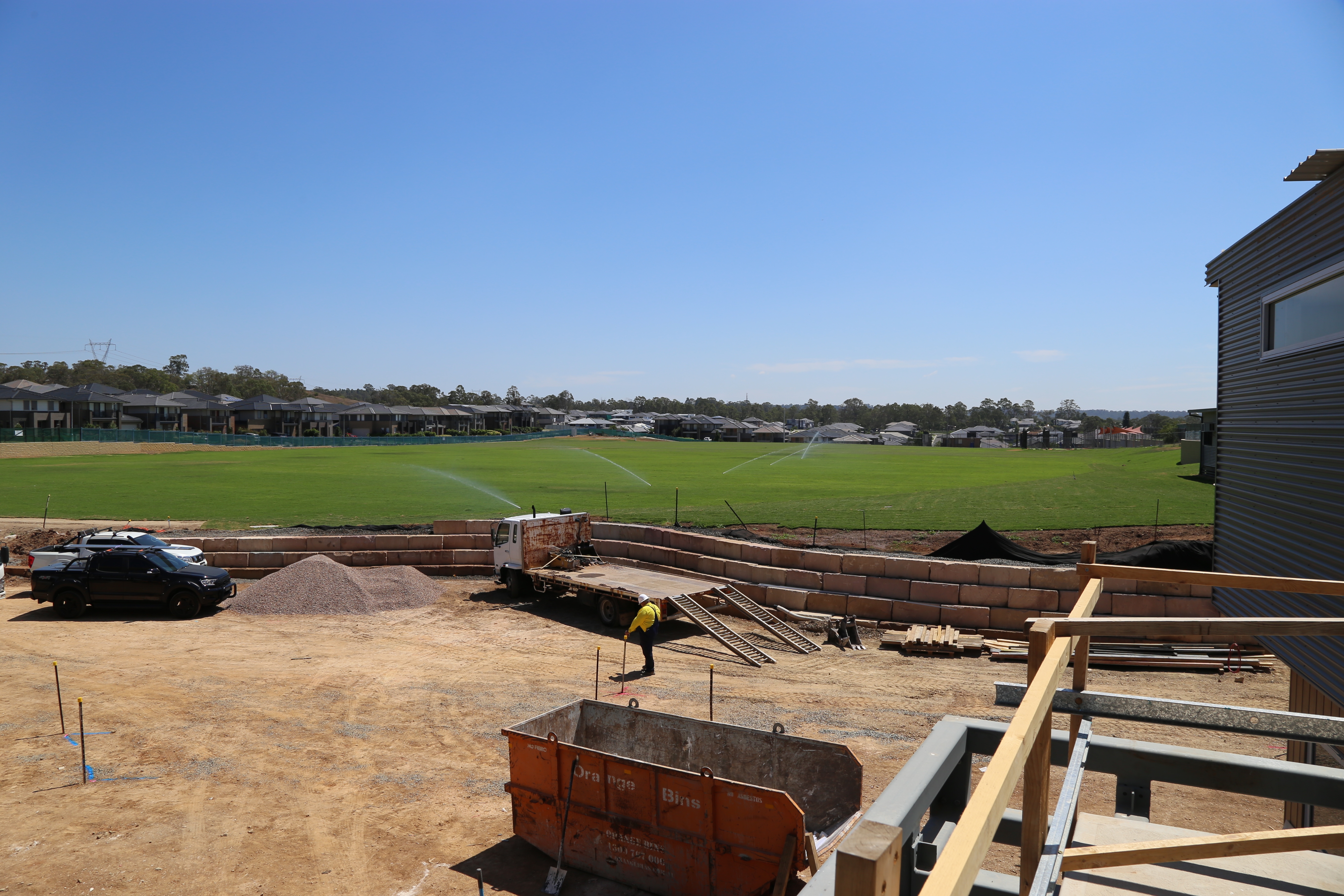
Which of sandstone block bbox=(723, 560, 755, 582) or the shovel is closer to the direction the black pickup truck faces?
the sandstone block

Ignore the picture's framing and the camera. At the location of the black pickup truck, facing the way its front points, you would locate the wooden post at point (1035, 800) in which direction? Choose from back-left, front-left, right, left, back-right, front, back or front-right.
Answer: right

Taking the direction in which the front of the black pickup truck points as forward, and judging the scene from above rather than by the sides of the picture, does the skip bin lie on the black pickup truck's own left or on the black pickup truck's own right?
on the black pickup truck's own right

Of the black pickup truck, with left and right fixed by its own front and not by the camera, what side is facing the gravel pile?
front

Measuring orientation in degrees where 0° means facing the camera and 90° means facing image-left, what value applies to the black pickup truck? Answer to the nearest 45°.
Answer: approximately 270°

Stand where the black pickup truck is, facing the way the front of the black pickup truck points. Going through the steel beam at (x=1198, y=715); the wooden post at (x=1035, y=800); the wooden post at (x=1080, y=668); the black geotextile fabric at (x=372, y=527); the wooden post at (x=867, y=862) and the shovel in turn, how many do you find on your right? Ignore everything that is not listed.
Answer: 5

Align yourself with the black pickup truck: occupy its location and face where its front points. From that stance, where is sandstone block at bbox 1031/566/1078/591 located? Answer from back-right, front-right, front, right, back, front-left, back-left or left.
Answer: front-right

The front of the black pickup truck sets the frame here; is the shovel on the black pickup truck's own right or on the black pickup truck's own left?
on the black pickup truck's own right

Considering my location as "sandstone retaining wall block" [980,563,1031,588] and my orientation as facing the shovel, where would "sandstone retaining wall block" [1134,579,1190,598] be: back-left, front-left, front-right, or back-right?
back-left

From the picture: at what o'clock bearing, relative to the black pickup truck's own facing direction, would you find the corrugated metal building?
The corrugated metal building is roughly at 2 o'clock from the black pickup truck.

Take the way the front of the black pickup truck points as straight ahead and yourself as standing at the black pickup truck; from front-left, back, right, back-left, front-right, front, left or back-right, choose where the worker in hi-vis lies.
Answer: front-right

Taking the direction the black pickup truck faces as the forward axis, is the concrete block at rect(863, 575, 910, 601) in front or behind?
in front

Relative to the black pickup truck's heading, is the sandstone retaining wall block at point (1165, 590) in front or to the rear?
in front

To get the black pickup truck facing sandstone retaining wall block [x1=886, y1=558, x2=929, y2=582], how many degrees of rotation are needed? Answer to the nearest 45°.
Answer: approximately 45° to its right

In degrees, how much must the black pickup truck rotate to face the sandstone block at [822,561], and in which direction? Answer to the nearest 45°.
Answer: approximately 45° to its right
